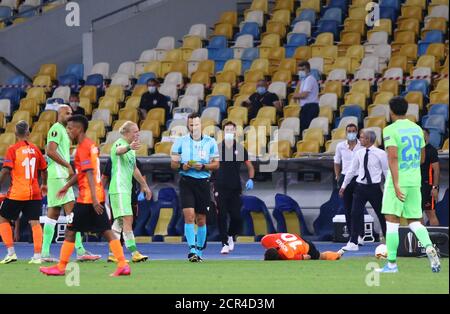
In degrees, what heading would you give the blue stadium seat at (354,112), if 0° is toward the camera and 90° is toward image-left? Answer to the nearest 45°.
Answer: approximately 45°

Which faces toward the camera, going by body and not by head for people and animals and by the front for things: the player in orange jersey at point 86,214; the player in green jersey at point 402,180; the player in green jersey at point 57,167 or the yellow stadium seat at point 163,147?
the yellow stadium seat

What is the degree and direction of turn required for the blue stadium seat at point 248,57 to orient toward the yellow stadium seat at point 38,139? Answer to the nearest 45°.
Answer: approximately 45° to its right

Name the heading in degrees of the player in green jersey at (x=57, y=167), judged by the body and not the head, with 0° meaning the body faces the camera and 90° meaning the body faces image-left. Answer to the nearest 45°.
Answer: approximately 270°

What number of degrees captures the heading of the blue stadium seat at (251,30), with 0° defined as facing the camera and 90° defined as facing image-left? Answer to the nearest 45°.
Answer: approximately 45°

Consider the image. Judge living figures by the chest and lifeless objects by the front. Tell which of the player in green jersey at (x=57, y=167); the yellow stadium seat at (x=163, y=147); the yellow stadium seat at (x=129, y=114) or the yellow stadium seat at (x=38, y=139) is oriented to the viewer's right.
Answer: the player in green jersey
